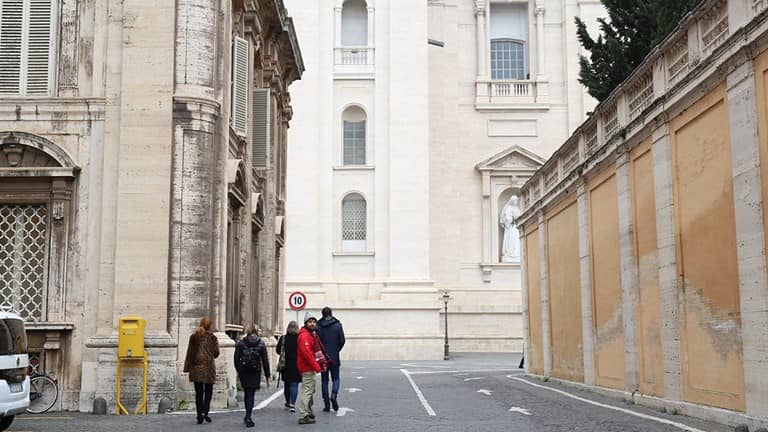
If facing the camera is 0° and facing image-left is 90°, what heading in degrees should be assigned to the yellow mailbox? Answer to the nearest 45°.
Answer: approximately 0°

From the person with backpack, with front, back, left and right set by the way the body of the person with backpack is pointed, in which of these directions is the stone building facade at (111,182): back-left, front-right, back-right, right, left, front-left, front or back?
front-left

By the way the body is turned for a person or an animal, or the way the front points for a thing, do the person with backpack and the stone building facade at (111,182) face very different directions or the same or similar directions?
very different directions

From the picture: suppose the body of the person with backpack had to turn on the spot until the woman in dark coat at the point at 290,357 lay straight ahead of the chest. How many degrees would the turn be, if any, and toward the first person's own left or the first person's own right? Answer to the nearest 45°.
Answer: approximately 45° to the first person's own right

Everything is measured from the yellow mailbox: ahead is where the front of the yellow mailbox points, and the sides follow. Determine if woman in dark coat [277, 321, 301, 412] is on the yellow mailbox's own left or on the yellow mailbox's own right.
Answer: on the yellow mailbox's own left

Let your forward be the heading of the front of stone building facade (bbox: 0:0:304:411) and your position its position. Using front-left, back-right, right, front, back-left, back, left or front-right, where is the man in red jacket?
front-left

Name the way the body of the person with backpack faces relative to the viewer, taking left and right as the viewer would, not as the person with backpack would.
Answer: facing away from the viewer

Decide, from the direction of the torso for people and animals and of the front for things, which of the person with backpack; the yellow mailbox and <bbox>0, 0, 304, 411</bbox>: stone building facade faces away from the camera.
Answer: the person with backpack
